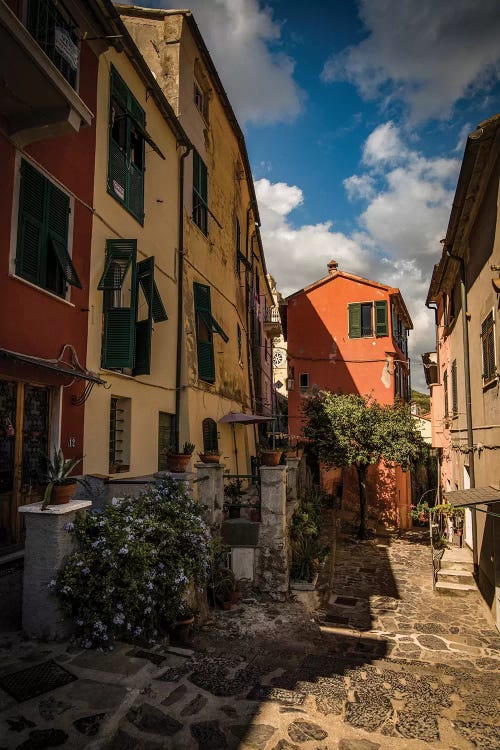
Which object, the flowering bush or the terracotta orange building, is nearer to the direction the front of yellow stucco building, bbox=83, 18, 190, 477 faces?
the flowering bush

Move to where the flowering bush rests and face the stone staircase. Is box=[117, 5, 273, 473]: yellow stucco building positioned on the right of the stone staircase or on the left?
left

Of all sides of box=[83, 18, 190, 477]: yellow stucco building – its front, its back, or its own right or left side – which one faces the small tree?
left

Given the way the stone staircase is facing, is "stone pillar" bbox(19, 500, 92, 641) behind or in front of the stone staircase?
in front

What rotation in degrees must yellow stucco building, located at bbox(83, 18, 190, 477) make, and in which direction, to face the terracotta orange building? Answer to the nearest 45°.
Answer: approximately 90° to its left

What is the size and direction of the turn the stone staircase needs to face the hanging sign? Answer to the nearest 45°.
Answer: approximately 45° to its right

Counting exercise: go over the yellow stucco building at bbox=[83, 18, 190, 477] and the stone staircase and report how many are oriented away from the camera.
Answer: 0

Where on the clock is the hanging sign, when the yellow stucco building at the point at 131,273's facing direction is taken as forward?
The hanging sign is roughly at 2 o'clock from the yellow stucco building.
